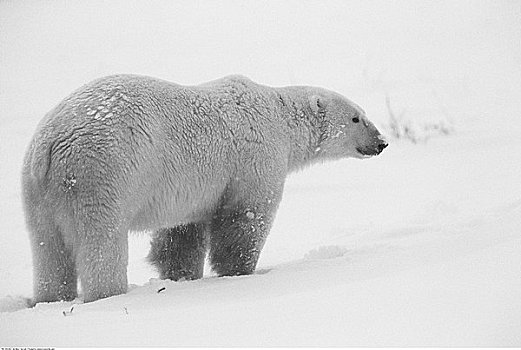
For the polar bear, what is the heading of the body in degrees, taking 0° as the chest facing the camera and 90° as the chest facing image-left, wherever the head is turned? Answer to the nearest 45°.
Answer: approximately 225°
